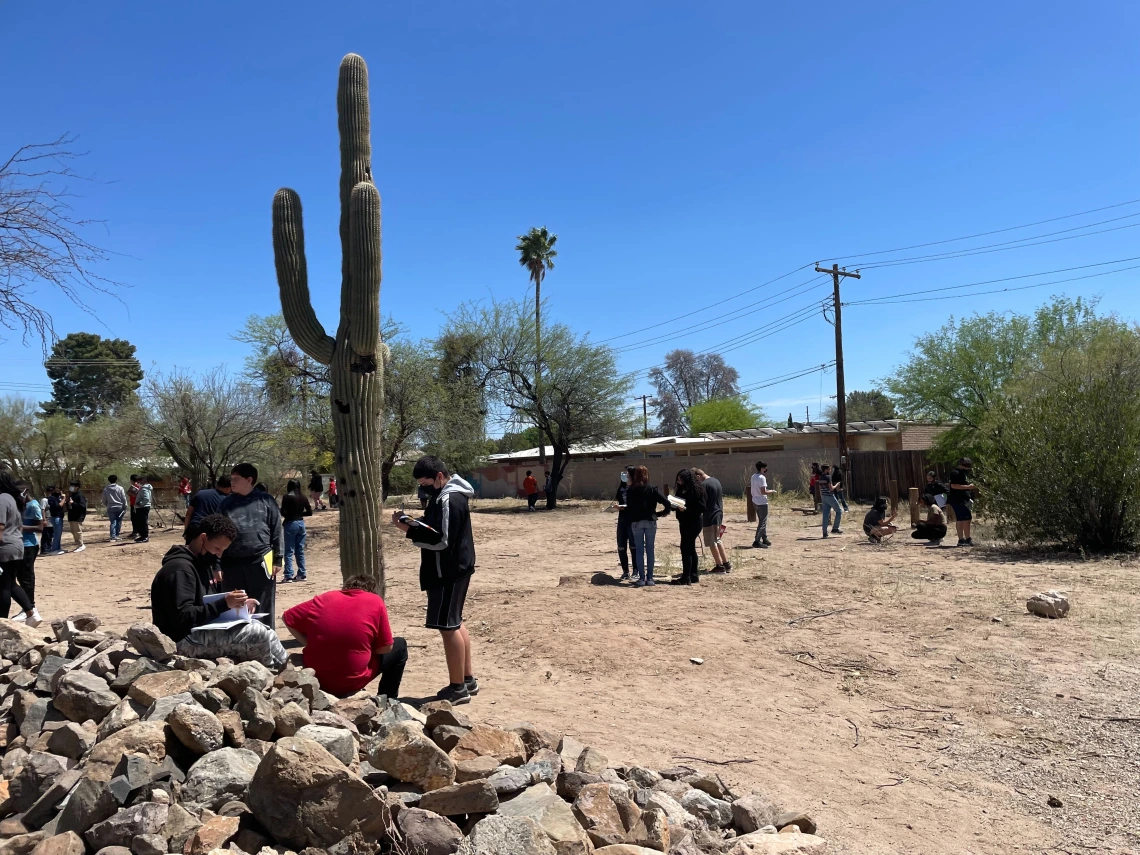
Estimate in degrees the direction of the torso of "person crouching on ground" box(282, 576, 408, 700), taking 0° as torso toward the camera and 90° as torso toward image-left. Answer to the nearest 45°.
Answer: approximately 225°

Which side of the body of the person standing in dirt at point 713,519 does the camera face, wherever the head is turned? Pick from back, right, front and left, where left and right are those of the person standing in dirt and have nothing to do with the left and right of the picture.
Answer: left

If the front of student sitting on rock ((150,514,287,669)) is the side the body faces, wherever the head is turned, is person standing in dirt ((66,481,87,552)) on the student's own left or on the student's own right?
on the student's own left

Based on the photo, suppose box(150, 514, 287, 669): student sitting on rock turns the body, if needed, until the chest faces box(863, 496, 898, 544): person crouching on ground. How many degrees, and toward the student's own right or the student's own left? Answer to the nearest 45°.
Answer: approximately 45° to the student's own left

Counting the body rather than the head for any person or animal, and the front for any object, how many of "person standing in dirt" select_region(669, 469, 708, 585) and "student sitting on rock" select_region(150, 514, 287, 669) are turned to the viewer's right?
1

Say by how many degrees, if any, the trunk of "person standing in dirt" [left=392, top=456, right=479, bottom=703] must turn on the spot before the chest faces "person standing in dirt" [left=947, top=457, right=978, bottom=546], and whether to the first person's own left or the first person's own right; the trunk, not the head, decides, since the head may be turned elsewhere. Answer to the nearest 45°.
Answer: approximately 135° to the first person's own right

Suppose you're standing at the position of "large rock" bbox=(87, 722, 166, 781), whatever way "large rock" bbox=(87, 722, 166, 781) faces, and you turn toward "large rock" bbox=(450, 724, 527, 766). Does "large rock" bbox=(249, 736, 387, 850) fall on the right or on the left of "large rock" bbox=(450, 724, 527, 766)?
right

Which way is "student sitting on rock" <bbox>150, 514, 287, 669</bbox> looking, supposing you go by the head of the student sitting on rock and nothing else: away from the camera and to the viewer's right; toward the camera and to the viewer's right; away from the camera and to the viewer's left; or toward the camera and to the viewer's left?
toward the camera and to the viewer's right
